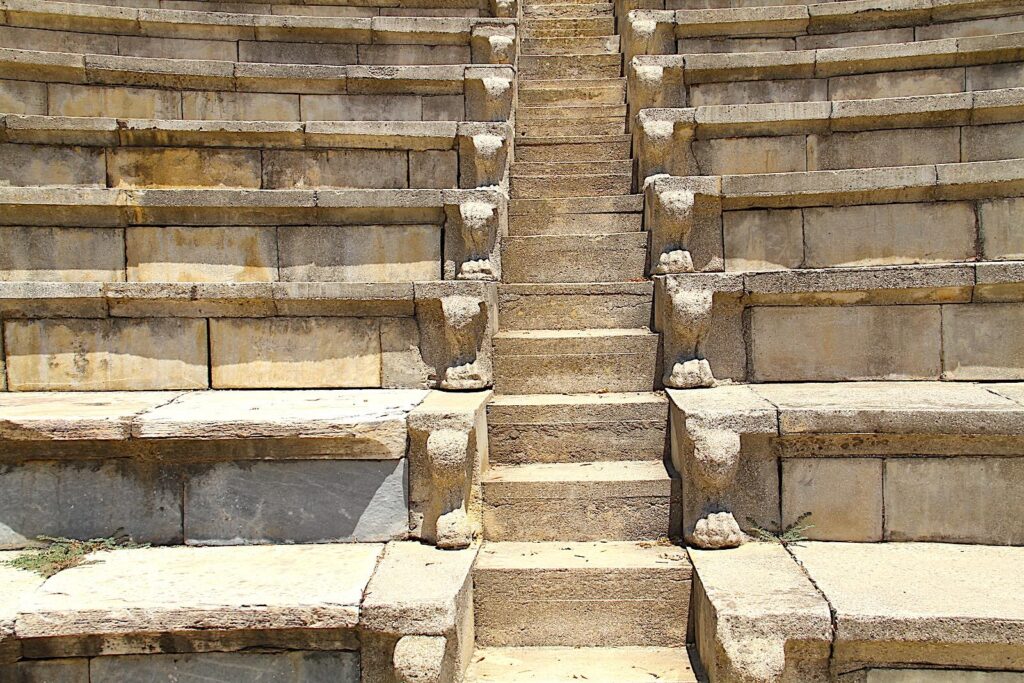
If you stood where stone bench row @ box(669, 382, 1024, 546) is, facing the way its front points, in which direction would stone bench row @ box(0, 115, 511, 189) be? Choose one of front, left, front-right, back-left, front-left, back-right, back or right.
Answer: right

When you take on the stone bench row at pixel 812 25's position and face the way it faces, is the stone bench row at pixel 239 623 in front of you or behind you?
in front

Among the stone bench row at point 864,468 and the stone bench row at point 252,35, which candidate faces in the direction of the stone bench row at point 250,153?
the stone bench row at point 252,35

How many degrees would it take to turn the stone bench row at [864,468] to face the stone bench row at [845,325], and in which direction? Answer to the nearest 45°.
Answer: approximately 180°

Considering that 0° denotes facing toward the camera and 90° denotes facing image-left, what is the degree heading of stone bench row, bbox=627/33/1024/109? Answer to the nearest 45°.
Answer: approximately 0°

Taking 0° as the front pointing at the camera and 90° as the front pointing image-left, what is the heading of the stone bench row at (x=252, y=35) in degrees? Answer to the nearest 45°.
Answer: approximately 0°

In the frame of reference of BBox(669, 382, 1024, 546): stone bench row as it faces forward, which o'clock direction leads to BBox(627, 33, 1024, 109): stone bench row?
BBox(627, 33, 1024, 109): stone bench row is roughly at 6 o'clock from BBox(669, 382, 1024, 546): stone bench row.

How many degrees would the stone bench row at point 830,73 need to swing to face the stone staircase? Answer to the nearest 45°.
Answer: approximately 45° to its right

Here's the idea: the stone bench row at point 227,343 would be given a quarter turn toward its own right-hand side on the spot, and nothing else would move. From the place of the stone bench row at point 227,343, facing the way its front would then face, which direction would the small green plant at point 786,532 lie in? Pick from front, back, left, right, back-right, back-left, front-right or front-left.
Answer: back-left

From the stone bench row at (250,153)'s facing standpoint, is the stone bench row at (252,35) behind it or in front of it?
behind
